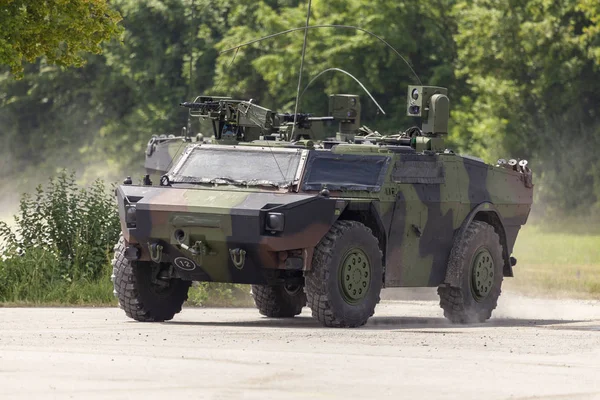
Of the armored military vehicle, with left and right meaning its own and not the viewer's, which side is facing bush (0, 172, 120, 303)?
right

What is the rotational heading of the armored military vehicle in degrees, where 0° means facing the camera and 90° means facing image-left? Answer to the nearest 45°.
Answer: approximately 45°
